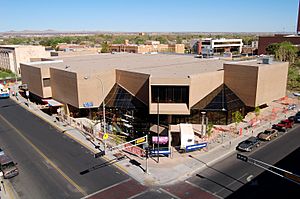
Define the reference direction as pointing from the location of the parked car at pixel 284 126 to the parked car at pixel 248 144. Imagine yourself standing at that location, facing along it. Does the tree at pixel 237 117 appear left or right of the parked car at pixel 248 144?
right

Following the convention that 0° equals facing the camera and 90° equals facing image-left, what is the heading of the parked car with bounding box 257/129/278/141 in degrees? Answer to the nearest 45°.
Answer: approximately 45°

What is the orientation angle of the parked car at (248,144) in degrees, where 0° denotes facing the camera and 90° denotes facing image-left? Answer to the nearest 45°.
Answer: approximately 45°

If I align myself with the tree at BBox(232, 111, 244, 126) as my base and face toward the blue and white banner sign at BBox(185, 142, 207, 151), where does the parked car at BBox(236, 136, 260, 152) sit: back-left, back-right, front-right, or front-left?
front-left

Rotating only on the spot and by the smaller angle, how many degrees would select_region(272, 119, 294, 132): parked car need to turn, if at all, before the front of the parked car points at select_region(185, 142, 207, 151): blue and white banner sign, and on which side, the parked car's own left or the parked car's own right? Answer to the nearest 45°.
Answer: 0° — it already faces it

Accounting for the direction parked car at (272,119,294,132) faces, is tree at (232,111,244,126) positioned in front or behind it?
in front

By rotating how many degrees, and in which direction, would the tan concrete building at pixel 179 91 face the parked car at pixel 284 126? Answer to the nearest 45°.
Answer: approximately 90° to its left

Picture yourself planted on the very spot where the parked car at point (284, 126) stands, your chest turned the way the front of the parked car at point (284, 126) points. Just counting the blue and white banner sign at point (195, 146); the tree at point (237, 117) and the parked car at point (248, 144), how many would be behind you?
0

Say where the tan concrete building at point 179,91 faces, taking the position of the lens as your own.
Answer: facing the viewer

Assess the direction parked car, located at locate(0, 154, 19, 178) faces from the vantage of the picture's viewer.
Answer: facing the viewer and to the right of the viewer

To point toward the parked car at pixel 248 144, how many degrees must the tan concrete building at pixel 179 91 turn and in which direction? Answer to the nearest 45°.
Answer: approximately 45° to its left

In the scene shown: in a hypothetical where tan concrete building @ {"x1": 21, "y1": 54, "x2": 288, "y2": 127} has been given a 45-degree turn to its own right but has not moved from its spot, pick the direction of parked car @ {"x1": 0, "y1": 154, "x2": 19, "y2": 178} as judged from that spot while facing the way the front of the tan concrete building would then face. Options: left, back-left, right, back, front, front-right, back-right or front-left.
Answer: front

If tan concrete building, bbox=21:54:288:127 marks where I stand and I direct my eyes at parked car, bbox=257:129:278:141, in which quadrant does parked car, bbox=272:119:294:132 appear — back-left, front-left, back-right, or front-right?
front-left

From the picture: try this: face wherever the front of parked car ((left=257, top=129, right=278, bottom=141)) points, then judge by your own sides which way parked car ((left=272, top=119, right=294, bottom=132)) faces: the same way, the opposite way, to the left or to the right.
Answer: the same way
